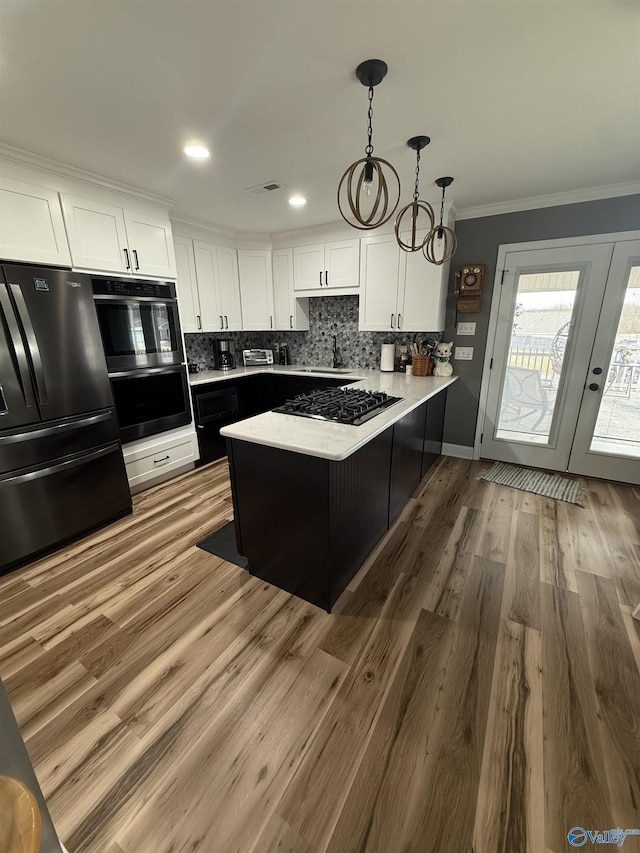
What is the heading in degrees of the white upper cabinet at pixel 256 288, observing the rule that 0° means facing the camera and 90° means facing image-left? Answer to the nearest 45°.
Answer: approximately 0°

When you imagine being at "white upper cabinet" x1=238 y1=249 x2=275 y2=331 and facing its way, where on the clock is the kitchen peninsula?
The kitchen peninsula is roughly at 12 o'clock from the white upper cabinet.

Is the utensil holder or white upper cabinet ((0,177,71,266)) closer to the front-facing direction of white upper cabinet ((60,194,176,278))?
the utensil holder

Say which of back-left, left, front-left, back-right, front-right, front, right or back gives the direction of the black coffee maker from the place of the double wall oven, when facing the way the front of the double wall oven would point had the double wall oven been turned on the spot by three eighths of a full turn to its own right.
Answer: back-right

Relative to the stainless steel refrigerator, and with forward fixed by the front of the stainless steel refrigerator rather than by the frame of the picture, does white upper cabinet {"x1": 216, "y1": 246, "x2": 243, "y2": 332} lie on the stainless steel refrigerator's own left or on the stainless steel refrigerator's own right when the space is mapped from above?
on the stainless steel refrigerator's own left

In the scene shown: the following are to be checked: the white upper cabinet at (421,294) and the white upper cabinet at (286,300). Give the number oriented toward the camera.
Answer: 2

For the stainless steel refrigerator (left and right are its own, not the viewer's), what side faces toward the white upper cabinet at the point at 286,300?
left

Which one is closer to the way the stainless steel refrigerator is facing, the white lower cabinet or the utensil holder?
the utensil holder

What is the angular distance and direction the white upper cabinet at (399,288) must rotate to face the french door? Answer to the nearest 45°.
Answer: approximately 90° to its left

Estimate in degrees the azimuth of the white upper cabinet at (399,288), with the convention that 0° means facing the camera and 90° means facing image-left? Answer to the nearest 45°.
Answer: approximately 0°

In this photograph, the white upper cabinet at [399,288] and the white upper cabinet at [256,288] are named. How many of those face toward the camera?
2
